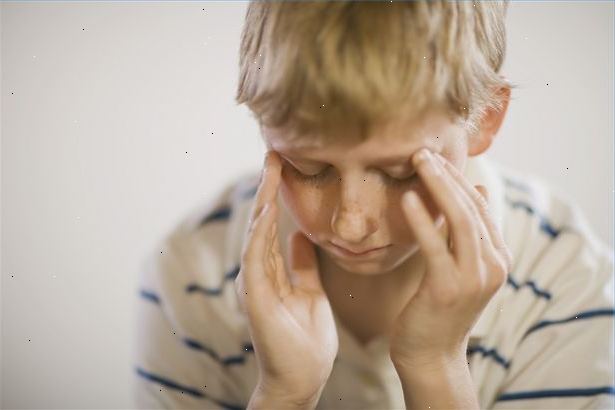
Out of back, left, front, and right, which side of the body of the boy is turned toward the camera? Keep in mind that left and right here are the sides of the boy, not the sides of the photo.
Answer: front
